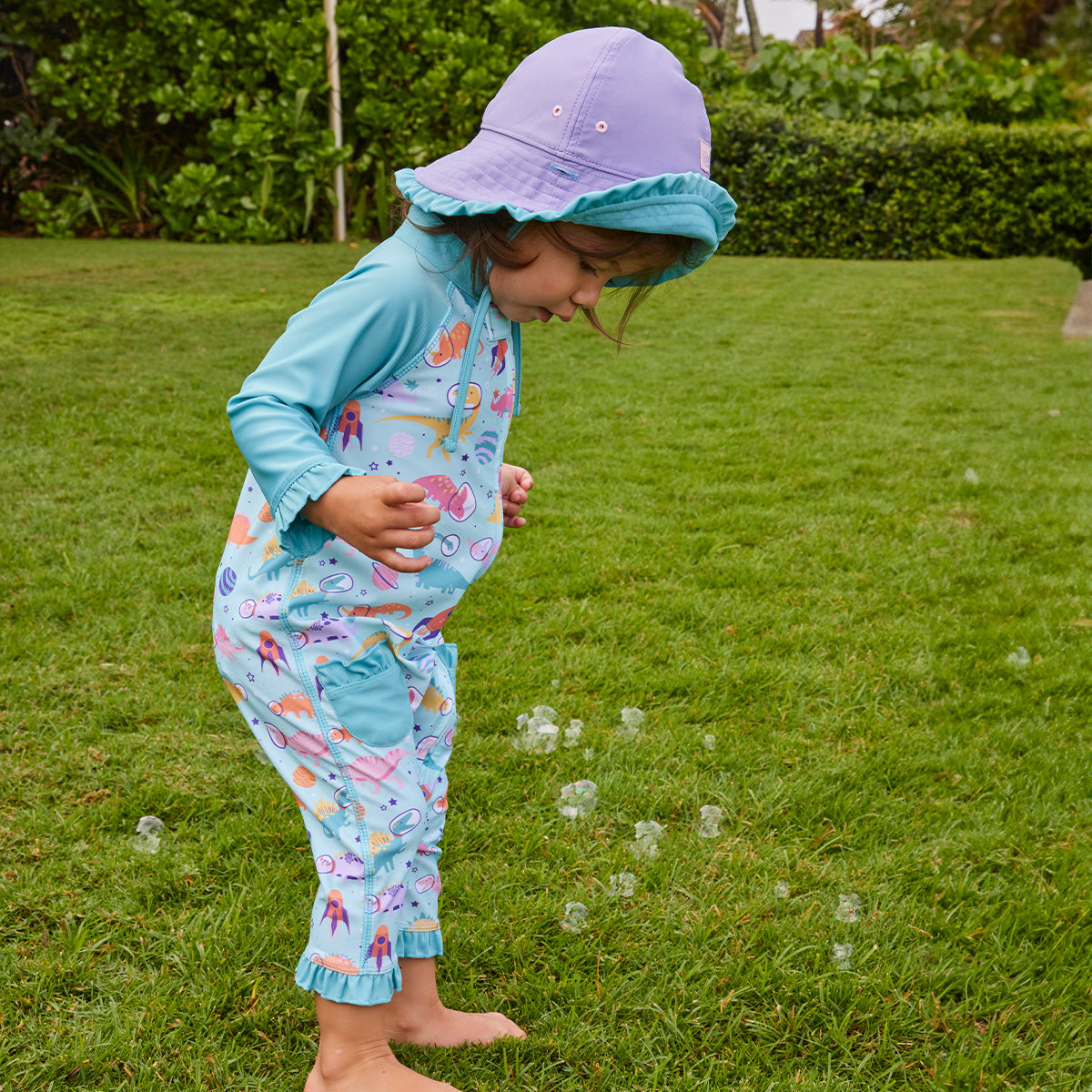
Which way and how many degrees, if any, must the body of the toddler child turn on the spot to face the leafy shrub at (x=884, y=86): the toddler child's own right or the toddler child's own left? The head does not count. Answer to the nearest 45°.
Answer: approximately 90° to the toddler child's own left

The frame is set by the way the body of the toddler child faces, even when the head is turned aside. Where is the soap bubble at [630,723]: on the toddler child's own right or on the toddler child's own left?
on the toddler child's own left

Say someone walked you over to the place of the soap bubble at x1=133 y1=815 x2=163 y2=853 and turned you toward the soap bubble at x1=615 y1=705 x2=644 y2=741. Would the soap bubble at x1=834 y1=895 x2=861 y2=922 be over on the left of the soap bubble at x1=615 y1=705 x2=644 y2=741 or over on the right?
right

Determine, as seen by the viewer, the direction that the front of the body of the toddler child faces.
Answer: to the viewer's right

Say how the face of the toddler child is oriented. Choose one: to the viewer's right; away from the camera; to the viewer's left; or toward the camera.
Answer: to the viewer's right

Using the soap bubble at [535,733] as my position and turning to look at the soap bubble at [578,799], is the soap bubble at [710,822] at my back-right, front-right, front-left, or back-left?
front-left
